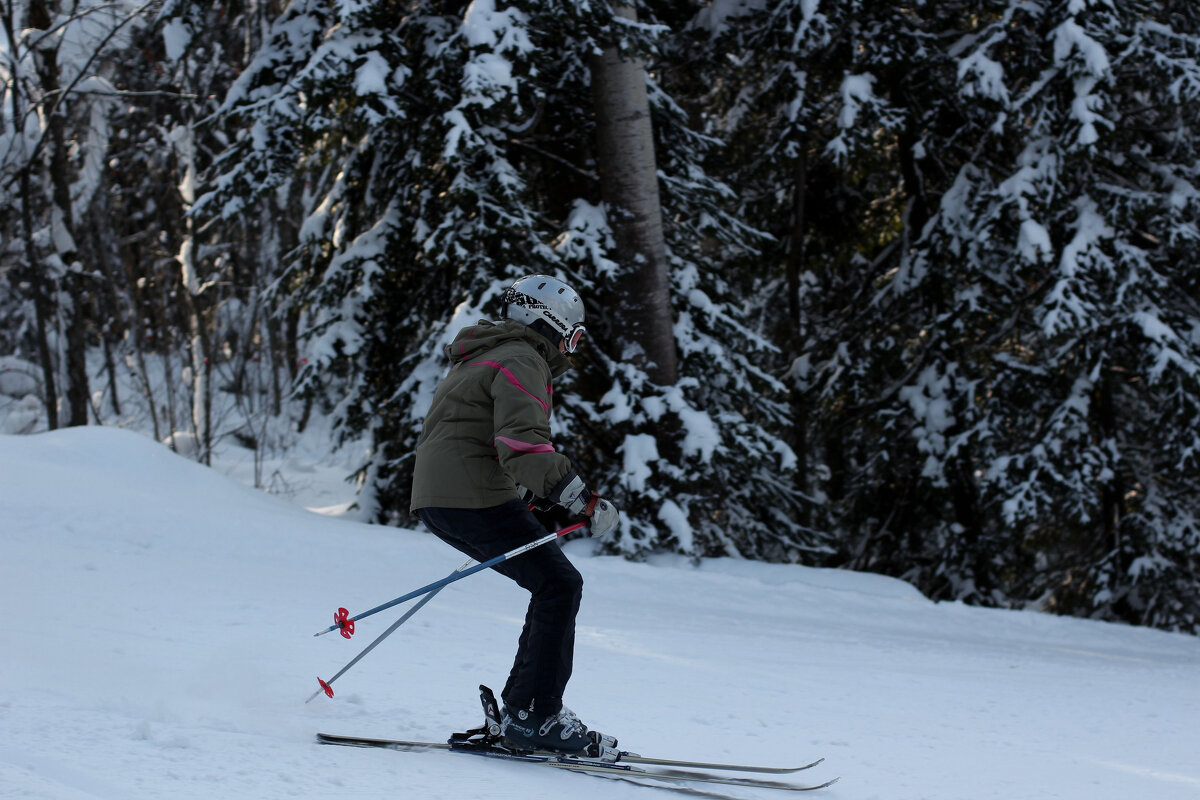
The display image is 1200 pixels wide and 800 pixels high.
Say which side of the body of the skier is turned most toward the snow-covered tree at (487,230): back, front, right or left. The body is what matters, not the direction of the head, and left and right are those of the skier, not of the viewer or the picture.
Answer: left

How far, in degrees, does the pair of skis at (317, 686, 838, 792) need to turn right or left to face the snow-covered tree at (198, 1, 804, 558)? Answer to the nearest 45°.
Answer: approximately 90° to its left

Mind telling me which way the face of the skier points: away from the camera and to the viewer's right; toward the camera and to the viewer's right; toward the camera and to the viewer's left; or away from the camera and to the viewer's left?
away from the camera and to the viewer's right

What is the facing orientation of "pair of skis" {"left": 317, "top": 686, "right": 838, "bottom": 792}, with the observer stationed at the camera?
facing to the right of the viewer

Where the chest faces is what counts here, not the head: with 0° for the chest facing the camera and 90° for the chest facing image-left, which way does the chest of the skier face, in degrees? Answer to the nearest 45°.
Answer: approximately 270°
